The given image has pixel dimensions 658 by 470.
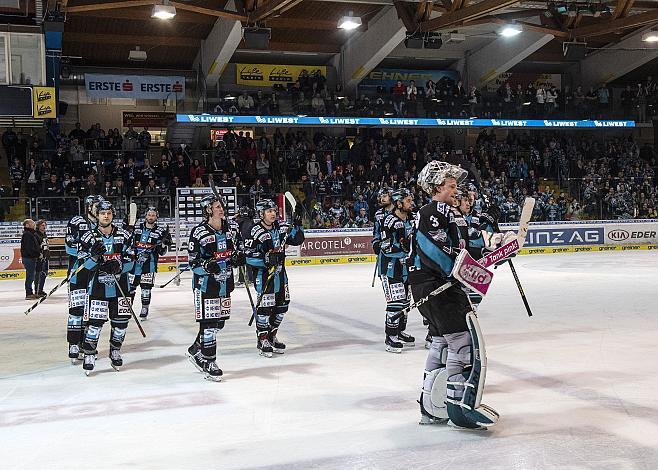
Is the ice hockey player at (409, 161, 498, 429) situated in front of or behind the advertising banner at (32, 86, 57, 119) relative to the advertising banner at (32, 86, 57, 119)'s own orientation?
in front

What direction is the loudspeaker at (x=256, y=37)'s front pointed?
toward the camera

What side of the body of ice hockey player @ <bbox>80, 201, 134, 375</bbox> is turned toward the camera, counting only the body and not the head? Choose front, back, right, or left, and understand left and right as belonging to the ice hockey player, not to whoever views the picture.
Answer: front

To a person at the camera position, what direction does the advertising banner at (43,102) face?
facing the viewer

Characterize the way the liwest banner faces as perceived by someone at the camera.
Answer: facing the viewer

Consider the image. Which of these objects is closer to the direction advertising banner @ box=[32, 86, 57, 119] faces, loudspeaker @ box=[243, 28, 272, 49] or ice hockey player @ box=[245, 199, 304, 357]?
the ice hockey player

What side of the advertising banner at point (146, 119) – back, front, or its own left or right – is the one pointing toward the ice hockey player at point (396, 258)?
front

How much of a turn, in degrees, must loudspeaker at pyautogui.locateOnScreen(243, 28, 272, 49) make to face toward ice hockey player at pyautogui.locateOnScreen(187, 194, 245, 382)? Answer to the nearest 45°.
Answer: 0° — it already faces them

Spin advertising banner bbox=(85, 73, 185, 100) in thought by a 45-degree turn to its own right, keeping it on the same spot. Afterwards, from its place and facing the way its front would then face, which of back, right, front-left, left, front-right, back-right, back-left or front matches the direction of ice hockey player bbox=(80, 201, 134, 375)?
front-left

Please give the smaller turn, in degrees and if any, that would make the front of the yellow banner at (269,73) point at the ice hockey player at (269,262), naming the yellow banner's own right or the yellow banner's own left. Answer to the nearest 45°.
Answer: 0° — it already faces them
